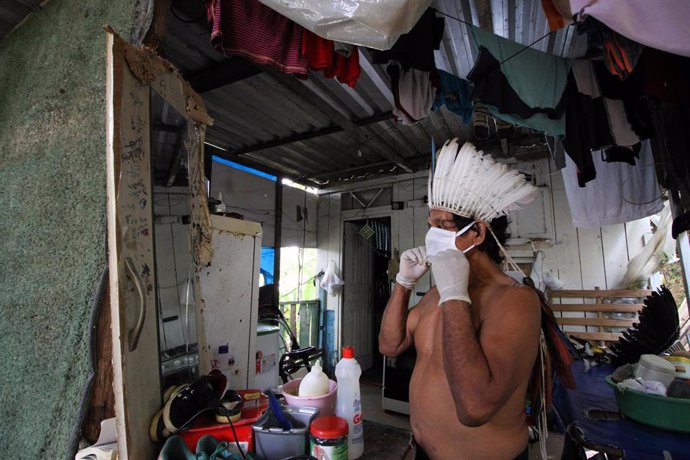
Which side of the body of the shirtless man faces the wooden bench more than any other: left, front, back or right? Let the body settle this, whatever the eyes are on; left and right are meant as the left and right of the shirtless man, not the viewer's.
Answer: back

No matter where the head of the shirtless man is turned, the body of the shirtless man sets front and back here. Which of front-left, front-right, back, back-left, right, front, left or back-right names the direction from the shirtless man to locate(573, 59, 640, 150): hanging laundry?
back

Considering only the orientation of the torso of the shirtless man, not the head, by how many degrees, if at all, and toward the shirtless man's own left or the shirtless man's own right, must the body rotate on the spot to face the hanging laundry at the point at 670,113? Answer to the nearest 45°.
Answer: approximately 180°

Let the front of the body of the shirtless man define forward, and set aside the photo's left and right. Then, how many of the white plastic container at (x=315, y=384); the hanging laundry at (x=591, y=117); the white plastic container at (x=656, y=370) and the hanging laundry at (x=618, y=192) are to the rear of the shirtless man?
3

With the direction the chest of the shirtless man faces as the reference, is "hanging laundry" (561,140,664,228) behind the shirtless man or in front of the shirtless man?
behind

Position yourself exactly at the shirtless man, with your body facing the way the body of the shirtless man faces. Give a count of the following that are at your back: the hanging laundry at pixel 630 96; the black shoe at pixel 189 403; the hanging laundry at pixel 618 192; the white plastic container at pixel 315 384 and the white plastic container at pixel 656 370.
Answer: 3

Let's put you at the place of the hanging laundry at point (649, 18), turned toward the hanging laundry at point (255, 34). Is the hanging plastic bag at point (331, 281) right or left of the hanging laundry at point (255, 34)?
right

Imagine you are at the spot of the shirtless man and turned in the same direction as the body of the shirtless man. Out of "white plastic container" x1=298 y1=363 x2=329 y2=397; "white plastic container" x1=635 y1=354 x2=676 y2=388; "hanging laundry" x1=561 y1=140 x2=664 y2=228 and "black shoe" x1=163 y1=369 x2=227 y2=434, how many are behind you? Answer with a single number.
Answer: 2

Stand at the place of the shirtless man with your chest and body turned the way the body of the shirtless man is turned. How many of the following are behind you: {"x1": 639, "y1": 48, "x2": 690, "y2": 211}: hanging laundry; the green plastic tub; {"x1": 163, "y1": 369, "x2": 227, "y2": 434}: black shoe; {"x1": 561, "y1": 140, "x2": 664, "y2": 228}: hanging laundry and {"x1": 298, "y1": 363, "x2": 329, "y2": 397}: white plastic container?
3

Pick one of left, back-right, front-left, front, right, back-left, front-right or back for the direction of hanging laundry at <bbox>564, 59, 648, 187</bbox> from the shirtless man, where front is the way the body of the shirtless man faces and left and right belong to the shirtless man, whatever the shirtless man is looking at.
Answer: back

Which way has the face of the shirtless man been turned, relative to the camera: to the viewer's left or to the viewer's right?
to the viewer's left

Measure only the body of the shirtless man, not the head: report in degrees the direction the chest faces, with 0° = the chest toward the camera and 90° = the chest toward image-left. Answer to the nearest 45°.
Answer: approximately 45°

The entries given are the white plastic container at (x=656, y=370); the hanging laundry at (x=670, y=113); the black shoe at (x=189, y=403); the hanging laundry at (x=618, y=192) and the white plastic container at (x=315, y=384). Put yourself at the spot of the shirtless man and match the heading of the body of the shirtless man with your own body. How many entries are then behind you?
3
